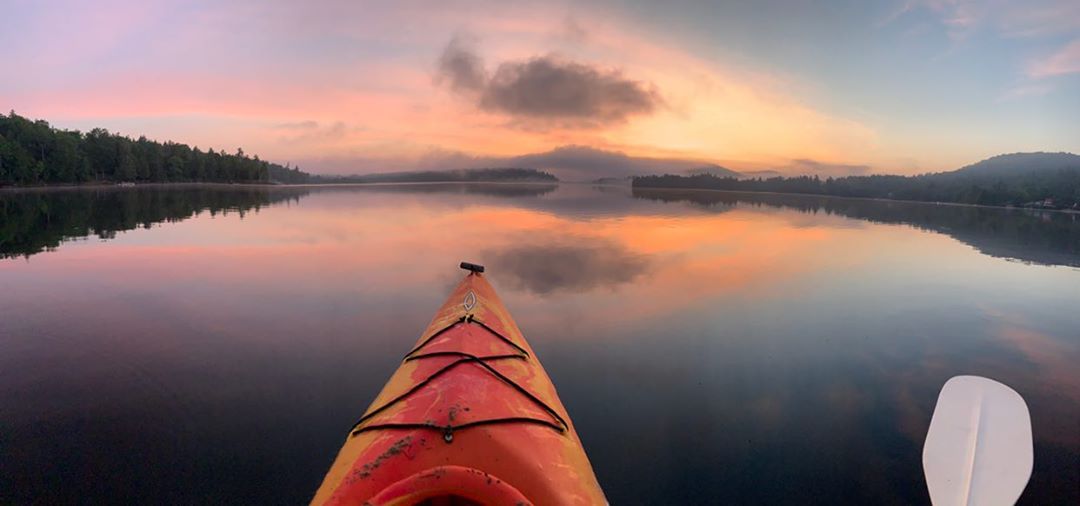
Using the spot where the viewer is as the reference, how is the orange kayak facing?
facing away from the viewer
